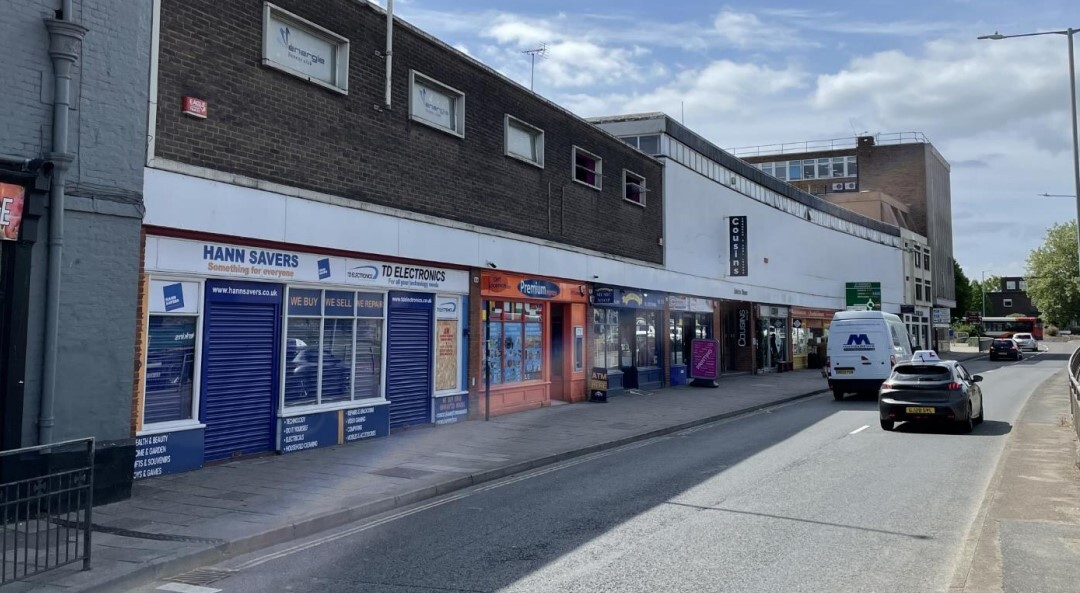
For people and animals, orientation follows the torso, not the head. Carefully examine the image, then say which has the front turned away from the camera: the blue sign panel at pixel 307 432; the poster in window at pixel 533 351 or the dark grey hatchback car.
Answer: the dark grey hatchback car

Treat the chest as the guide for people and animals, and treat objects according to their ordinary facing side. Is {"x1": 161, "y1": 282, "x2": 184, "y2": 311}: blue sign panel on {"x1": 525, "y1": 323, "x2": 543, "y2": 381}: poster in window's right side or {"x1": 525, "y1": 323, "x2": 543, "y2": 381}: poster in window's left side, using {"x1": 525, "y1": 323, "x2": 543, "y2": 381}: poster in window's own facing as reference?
on its right

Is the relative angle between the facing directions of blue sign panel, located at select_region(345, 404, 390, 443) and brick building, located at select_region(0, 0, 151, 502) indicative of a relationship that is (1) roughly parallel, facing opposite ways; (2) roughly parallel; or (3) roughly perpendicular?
roughly parallel

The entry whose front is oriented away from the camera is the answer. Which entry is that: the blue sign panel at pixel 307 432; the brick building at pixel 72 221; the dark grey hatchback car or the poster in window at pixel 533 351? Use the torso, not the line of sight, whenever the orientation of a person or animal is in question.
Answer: the dark grey hatchback car

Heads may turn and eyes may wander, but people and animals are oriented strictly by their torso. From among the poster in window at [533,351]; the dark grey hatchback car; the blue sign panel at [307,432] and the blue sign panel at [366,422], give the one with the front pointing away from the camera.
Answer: the dark grey hatchback car

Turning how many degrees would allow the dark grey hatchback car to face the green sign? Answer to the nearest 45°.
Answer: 0° — it already faces it

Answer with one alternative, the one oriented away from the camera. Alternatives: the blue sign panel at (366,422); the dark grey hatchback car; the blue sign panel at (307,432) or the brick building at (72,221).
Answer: the dark grey hatchback car

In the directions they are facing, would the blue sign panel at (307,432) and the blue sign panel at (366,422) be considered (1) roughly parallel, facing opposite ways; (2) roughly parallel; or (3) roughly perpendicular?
roughly parallel

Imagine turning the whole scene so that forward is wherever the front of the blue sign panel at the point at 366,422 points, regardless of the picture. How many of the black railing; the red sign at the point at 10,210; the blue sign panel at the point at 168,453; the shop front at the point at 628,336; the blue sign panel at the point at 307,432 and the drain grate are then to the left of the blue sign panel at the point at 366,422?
1

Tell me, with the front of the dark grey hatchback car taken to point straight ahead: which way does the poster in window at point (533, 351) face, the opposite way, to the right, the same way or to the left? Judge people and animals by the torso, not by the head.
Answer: to the right

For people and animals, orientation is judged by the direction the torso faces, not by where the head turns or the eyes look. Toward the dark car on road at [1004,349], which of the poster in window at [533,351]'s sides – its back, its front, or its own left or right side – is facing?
left

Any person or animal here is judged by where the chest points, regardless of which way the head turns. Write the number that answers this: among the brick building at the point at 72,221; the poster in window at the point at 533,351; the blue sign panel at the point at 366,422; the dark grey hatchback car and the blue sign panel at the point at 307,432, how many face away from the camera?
1

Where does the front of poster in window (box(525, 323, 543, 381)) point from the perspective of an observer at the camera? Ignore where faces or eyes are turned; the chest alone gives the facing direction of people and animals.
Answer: facing the viewer and to the right of the viewer

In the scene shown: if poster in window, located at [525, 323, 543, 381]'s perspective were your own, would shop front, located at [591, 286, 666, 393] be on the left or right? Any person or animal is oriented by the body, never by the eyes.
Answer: on its left

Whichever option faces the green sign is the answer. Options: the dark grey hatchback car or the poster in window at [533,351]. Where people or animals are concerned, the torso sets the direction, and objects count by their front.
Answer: the dark grey hatchback car

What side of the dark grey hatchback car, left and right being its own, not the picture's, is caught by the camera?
back

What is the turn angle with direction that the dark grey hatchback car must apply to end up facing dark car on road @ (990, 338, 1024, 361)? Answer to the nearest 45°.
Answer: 0° — it already faces it

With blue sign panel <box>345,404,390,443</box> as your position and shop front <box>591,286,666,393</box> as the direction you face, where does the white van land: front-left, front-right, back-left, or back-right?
front-right
